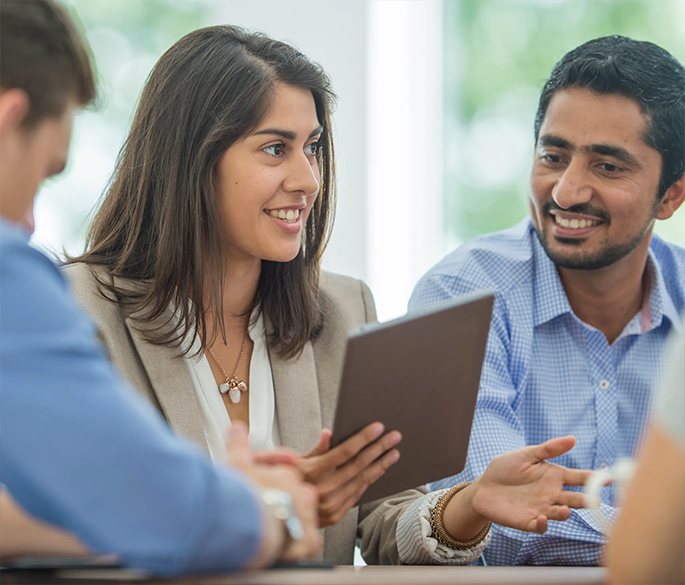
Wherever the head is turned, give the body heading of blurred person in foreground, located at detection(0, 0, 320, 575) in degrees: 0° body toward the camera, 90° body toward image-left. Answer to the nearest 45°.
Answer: approximately 225°

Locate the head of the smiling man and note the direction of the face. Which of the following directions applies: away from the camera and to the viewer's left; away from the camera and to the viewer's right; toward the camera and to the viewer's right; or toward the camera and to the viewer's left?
toward the camera and to the viewer's left

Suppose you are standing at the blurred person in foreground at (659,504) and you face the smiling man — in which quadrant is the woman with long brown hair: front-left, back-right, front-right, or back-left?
front-left

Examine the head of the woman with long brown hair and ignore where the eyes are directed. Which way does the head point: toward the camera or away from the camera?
toward the camera

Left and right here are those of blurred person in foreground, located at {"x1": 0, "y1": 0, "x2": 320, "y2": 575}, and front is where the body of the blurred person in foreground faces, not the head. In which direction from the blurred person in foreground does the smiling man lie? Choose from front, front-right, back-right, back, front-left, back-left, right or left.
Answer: front

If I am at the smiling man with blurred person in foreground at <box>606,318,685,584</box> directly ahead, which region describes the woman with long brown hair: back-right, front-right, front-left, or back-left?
front-right

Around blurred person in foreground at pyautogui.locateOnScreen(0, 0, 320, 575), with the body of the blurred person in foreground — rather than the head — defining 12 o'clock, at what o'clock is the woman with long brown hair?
The woman with long brown hair is roughly at 11 o'clock from the blurred person in foreground.
